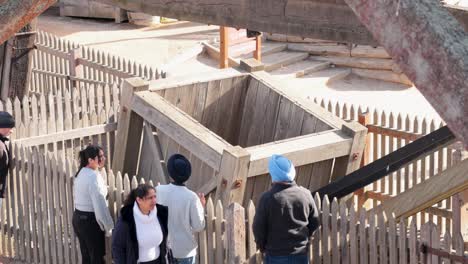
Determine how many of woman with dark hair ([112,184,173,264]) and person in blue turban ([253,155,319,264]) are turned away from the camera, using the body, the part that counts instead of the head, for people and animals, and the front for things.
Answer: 1

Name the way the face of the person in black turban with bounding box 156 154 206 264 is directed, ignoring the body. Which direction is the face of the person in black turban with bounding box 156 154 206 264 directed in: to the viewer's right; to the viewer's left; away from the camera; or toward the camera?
away from the camera

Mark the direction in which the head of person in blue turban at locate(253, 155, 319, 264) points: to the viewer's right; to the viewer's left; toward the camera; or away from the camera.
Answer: away from the camera

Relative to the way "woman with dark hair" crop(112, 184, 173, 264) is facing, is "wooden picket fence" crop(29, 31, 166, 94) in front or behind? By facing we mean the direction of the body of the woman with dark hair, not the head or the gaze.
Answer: behind

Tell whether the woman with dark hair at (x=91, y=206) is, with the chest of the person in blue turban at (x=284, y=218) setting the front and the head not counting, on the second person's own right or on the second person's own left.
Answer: on the second person's own left

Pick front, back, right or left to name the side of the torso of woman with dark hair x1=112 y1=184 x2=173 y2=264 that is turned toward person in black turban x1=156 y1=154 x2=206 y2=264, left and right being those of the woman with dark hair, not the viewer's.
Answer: left

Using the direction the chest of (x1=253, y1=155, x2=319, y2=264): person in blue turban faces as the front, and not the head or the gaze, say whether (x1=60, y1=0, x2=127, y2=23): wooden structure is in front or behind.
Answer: in front

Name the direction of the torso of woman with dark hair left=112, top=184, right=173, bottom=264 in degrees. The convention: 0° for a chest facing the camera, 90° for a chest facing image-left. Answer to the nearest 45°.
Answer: approximately 315°

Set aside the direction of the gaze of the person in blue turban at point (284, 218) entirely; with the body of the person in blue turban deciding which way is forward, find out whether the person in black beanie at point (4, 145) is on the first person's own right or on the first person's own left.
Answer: on the first person's own left

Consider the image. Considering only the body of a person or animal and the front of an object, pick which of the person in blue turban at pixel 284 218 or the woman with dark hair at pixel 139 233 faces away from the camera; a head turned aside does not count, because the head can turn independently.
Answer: the person in blue turban

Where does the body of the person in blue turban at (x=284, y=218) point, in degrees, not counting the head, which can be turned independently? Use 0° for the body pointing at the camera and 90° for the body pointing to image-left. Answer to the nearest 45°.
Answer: approximately 180°

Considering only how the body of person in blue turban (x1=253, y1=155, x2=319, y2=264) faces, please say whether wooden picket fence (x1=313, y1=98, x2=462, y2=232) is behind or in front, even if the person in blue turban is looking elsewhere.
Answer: in front

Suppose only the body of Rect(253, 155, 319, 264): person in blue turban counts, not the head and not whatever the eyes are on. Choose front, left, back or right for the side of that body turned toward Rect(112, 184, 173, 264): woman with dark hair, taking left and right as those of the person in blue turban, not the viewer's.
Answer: left
